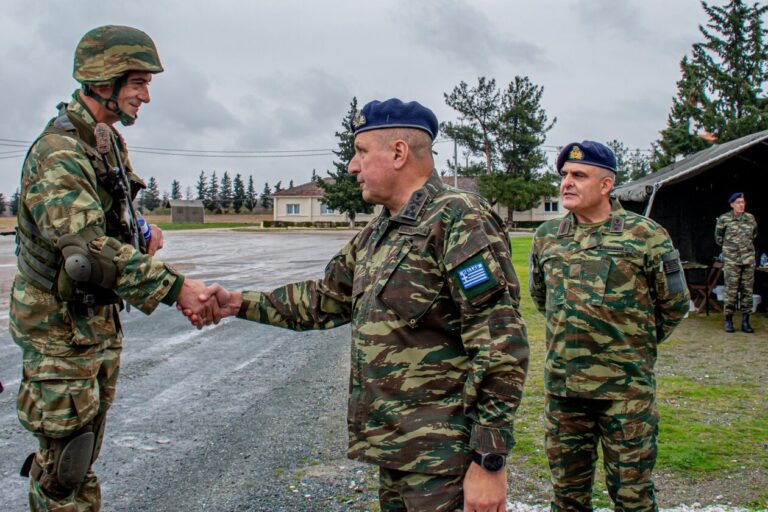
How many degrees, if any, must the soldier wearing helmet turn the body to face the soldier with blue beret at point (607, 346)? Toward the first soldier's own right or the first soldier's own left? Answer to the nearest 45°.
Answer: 0° — they already face them

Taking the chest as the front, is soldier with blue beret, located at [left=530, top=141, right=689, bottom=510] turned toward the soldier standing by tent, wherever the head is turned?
no

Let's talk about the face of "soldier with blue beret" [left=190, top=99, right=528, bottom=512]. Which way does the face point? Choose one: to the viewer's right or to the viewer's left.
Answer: to the viewer's left

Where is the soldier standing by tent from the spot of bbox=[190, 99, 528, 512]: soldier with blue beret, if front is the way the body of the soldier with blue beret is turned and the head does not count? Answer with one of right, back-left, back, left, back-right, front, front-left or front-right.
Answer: back

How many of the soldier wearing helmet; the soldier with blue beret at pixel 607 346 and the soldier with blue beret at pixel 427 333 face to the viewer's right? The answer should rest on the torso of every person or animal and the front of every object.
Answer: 1

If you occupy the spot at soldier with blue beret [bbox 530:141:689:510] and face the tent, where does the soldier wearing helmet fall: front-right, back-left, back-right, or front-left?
back-left

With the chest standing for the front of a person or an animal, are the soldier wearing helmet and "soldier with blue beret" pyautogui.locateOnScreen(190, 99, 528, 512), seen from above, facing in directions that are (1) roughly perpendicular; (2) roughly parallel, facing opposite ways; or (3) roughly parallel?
roughly parallel, facing opposite ways

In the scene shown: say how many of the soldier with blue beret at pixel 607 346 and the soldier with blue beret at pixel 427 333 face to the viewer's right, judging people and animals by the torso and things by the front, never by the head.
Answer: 0

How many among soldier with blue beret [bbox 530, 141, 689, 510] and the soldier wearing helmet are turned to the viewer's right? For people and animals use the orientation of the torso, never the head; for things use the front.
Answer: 1

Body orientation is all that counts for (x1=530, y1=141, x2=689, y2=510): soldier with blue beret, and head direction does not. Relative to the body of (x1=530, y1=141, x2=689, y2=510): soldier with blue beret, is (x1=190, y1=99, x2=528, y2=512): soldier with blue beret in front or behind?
in front

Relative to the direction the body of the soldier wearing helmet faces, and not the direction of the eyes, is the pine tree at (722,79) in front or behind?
in front

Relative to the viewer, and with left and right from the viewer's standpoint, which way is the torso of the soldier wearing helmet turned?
facing to the right of the viewer

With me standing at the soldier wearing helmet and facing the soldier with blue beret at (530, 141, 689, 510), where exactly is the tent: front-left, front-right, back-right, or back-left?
front-left

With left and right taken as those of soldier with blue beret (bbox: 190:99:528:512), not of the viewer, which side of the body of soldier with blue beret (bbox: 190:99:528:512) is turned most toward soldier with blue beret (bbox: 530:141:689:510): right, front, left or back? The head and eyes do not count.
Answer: back

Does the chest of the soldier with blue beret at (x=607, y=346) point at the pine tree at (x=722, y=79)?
no
